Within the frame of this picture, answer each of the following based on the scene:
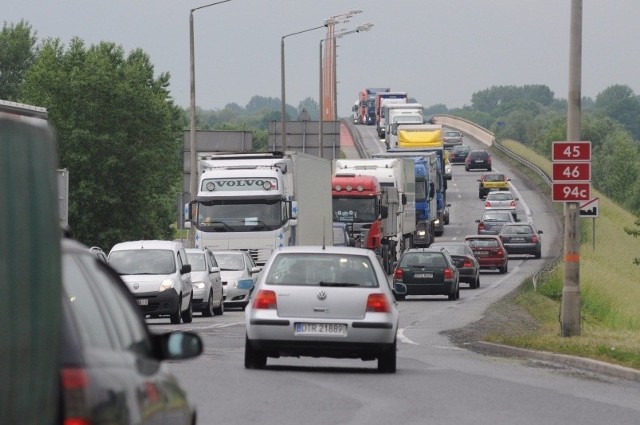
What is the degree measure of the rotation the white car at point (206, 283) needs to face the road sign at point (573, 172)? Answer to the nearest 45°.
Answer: approximately 90° to its left

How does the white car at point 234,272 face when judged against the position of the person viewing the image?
facing the viewer and to the left of the viewer

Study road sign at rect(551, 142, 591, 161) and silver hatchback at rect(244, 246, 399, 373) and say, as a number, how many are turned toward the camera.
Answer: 1

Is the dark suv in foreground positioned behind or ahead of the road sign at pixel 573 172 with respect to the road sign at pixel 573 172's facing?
ahead

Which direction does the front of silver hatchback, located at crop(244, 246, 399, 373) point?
away from the camera

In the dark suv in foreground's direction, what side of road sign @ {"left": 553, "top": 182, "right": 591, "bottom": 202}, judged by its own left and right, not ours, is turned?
front

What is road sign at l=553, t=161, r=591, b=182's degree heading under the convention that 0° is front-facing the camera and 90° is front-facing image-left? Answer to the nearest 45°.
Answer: approximately 0°

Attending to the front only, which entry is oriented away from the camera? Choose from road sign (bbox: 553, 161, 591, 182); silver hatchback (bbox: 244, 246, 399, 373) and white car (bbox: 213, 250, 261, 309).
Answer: the silver hatchback

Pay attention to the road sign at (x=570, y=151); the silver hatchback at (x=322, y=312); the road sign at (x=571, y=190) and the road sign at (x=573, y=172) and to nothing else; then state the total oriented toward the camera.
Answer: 3

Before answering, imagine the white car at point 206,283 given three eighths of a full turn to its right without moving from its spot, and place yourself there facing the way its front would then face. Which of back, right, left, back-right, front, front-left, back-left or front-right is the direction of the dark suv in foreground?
back

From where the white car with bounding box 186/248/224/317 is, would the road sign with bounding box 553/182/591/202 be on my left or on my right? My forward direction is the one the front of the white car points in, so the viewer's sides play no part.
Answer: on my left

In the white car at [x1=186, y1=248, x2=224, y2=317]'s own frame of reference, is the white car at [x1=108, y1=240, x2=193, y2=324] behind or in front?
in front

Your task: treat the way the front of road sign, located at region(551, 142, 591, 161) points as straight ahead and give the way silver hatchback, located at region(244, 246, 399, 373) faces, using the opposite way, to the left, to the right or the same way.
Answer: the opposite way
